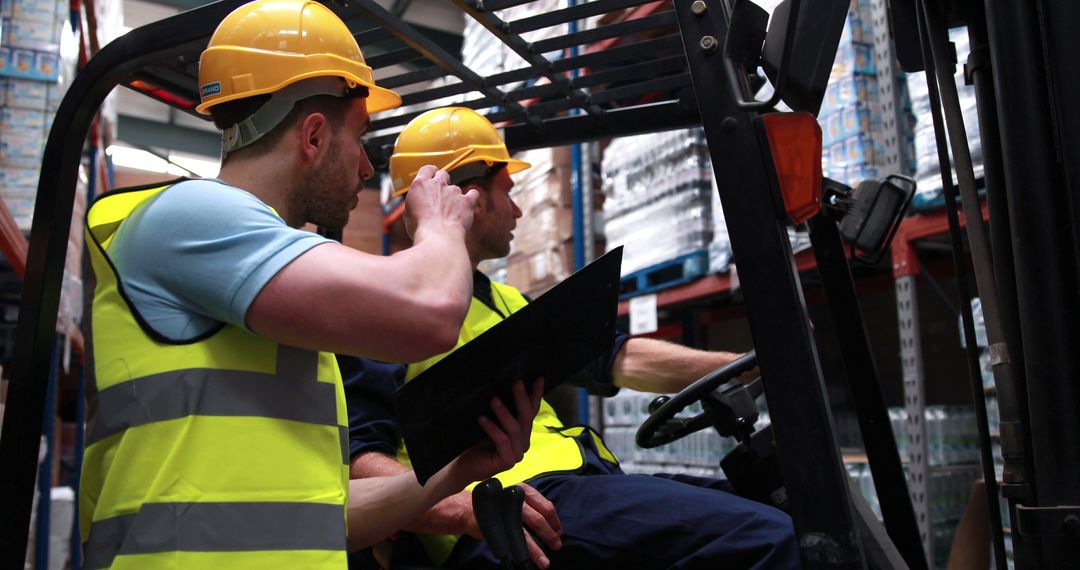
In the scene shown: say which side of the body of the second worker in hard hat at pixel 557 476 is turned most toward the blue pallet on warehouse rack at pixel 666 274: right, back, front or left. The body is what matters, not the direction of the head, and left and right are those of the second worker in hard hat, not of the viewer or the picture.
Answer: left

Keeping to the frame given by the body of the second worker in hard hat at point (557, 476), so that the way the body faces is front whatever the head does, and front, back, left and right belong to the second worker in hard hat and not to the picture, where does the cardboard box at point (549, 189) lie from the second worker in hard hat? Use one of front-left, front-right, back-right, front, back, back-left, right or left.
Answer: left

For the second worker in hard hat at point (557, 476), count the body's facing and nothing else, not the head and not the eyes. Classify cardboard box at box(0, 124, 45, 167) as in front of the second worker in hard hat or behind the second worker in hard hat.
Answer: behind

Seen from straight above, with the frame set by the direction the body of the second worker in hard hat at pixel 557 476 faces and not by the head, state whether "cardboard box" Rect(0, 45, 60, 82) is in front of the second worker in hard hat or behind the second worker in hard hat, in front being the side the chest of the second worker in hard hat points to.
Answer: behind

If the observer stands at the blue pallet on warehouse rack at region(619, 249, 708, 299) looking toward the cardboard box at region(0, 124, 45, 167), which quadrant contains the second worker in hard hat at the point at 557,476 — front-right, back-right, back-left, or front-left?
front-left

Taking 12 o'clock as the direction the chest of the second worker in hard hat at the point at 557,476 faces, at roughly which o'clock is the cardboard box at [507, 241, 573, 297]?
The cardboard box is roughly at 9 o'clock from the second worker in hard hat.

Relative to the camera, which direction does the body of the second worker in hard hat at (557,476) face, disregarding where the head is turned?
to the viewer's right

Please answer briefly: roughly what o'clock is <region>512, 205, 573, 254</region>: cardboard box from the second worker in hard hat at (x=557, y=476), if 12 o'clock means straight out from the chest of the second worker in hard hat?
The cardboard box is roughly at 9 o'clock from the second worker in hard hat.

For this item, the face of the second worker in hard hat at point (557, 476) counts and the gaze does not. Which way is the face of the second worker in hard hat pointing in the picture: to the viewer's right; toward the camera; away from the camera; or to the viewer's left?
to the viewer's right
